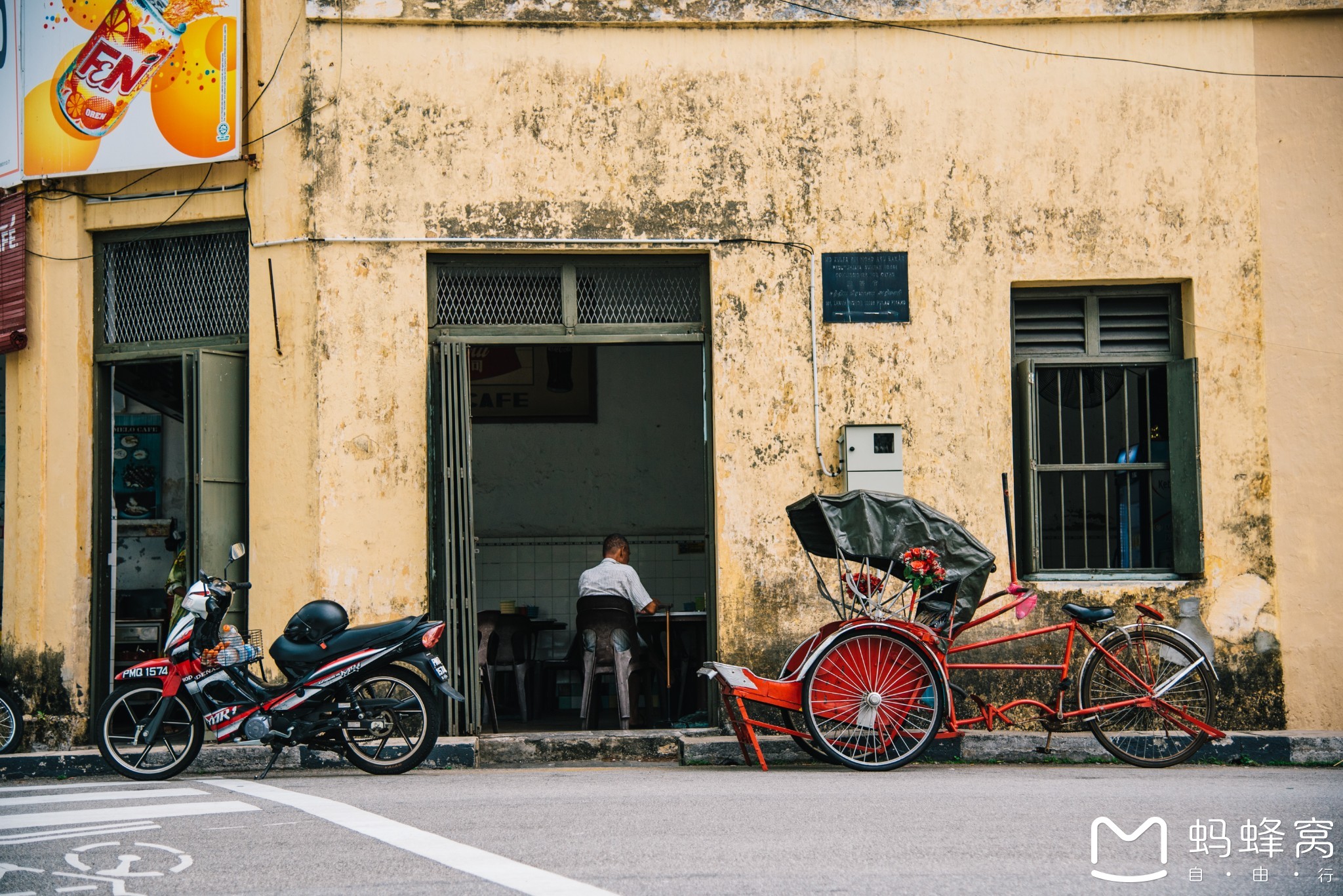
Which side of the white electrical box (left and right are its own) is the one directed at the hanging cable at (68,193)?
right

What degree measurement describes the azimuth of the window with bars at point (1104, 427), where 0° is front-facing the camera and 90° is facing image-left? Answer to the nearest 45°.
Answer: approximately 0°

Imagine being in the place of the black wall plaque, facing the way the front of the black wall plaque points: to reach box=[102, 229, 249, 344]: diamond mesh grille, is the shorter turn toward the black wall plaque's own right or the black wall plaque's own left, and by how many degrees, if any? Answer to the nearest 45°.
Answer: approximately 90° to the black wall plaque's own right

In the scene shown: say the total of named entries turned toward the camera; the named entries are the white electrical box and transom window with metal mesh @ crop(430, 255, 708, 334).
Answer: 2

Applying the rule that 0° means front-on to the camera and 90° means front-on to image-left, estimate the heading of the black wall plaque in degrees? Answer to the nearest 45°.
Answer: approximately 0°

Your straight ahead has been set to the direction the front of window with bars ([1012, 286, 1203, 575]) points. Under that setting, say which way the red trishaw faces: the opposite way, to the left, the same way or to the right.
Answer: to the right

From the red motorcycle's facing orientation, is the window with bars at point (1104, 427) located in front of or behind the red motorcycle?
behind

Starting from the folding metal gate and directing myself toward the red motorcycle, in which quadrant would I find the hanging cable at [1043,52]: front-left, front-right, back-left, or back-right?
back-left

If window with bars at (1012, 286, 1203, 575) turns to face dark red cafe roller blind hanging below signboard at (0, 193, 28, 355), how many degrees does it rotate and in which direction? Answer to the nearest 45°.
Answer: approximately 90° to its right

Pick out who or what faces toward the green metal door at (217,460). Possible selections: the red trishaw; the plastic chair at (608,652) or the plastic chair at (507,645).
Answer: the red trishaw

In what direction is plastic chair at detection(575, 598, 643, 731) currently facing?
away from the camera
